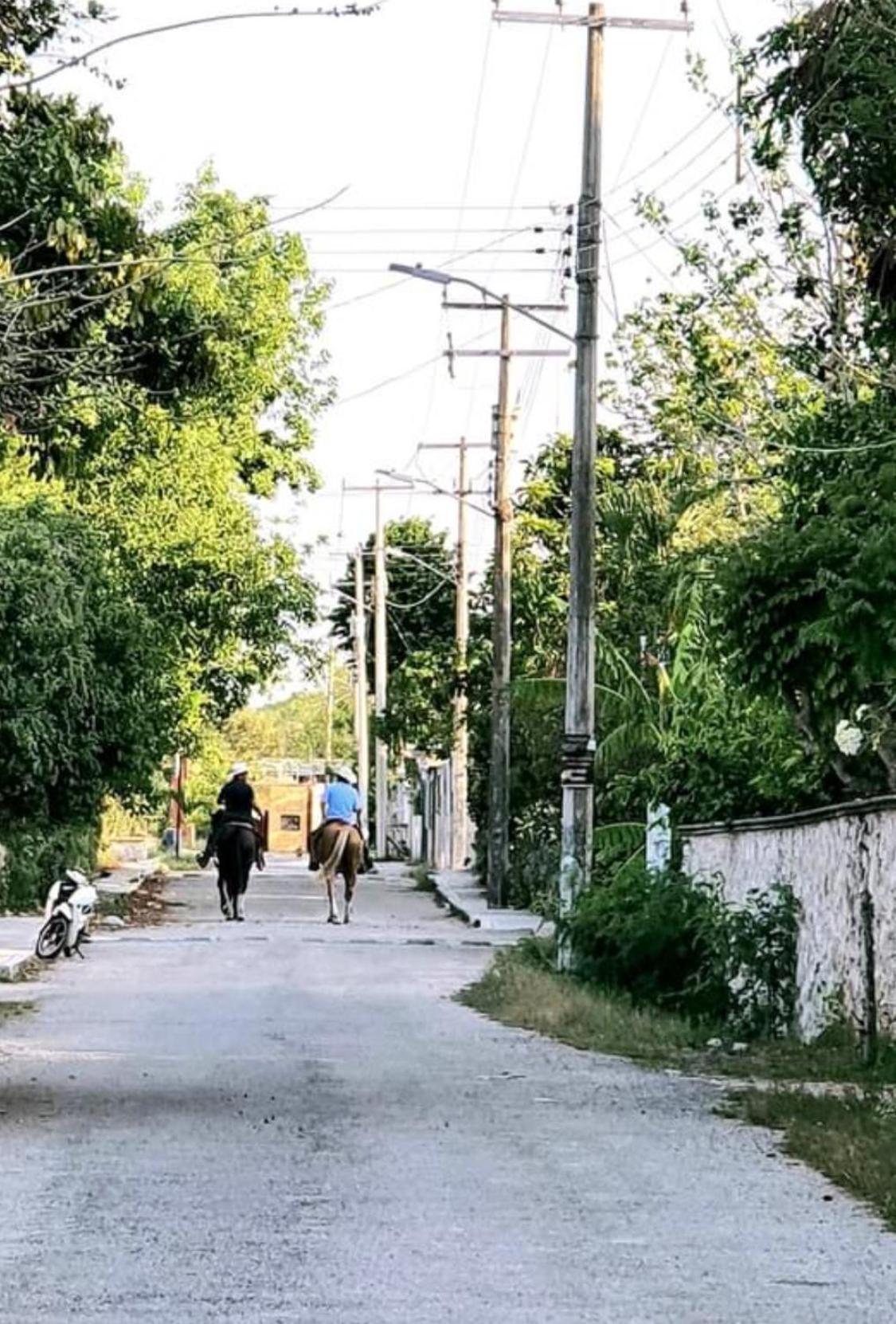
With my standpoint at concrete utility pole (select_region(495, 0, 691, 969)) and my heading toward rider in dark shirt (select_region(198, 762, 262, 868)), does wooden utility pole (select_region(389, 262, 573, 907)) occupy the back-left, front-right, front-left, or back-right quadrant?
front-right

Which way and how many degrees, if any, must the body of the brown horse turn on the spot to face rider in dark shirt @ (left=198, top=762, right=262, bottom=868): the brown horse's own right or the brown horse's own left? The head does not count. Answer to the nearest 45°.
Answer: approximately 90° to the brown horse's own left

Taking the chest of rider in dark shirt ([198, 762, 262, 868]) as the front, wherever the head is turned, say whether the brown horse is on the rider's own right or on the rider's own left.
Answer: on the rider's own right

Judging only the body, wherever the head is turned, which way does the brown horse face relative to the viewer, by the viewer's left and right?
facing away from the viewer

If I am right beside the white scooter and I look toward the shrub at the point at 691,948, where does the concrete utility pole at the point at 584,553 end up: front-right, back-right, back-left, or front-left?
front-left

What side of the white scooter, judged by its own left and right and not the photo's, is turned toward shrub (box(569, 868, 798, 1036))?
left

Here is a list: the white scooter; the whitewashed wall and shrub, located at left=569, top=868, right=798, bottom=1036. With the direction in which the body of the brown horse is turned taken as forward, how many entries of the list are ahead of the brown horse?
0

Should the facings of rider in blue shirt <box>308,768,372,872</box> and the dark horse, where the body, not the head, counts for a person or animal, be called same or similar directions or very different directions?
same or similar directions

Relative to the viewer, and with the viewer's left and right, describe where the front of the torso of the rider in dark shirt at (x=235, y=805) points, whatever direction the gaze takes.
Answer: facing away from the viewer

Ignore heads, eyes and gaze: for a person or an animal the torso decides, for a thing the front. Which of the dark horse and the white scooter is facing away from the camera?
the dark horse

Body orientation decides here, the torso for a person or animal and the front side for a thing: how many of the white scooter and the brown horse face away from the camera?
1

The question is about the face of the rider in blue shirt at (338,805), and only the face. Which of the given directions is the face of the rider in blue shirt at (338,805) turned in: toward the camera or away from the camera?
away from the camera

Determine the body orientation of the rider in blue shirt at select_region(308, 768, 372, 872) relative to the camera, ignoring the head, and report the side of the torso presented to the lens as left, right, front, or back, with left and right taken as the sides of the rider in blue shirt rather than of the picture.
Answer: back

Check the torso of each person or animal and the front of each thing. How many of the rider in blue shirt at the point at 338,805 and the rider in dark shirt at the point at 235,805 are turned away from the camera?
2

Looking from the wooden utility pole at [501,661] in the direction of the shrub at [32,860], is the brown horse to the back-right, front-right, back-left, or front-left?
front-left

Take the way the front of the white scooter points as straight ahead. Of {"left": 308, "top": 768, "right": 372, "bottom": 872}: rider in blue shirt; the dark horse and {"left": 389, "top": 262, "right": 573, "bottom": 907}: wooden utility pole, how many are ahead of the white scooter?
0

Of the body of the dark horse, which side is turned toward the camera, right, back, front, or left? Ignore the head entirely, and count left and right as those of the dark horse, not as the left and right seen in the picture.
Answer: back
